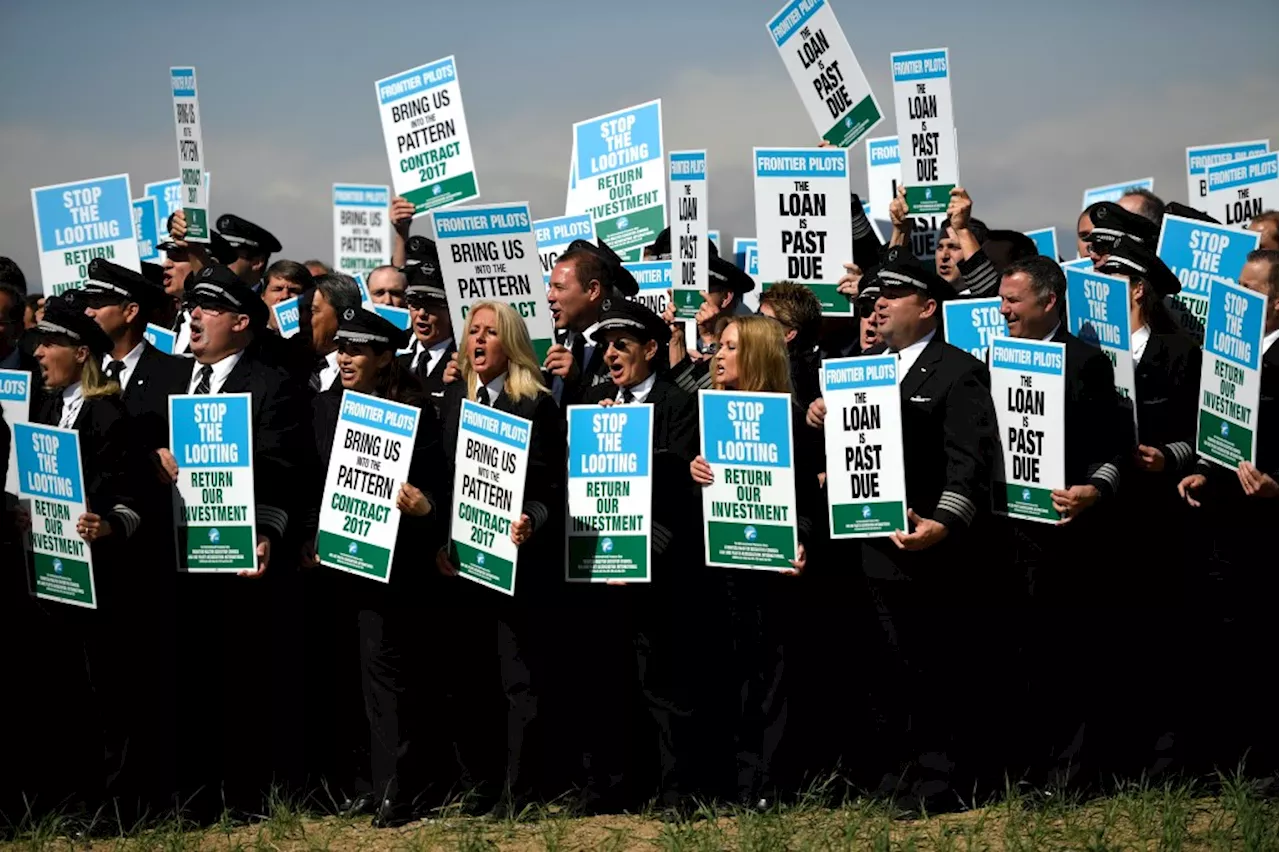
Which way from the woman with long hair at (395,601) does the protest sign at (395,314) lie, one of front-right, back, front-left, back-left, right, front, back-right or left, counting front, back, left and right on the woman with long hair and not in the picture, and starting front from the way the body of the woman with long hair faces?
back-right

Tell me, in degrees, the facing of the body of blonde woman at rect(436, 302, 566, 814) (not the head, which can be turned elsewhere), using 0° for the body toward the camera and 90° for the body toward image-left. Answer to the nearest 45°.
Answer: approximately 45°

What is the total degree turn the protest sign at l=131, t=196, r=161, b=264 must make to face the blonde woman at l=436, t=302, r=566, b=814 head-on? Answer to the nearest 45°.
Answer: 0° — it already faces them

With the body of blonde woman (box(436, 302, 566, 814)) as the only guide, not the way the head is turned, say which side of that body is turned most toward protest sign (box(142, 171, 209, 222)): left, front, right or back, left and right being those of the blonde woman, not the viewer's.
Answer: right

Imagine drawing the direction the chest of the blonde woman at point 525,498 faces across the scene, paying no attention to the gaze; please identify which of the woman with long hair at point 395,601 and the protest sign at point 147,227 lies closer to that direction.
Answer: the woman with long hair

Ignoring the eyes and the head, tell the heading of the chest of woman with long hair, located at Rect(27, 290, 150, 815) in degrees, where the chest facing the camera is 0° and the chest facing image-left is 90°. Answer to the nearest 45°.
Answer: approximately 45°

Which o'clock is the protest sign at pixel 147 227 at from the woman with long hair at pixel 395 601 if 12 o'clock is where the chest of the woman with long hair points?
The protest sign is roughly at 4 o'clock from the woman with long hair.

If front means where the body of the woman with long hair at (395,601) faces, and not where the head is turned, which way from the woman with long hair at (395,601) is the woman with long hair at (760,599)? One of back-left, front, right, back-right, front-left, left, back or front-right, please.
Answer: back-left
